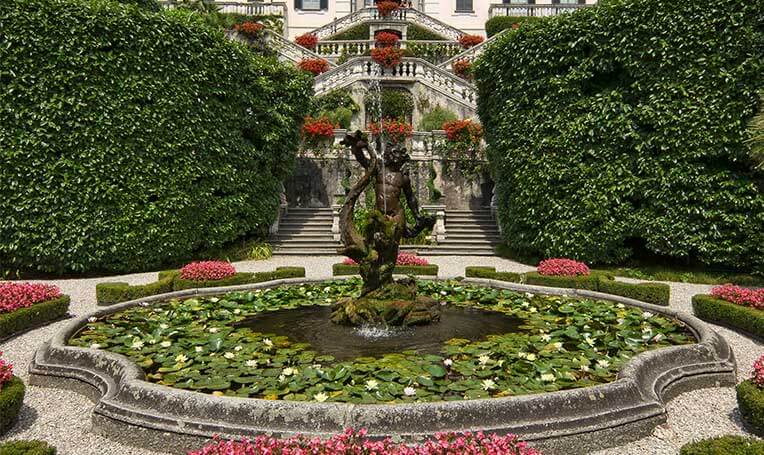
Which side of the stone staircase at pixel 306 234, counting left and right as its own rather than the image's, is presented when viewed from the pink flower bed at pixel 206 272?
front

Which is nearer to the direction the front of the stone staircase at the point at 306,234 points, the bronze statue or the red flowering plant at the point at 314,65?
the bronze statue

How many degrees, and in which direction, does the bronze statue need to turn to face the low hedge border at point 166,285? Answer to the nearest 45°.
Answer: approximately 135° to its right

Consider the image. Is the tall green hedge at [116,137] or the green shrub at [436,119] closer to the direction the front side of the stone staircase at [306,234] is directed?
the tall green hedge

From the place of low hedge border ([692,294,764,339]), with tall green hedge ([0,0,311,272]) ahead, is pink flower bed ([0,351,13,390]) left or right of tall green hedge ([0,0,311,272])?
left

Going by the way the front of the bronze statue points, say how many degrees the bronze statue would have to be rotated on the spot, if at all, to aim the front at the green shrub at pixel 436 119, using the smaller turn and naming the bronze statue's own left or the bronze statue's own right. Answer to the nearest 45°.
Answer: approximately 180°

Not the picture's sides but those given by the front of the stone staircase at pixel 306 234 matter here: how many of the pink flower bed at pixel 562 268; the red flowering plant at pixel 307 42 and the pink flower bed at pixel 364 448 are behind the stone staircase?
1

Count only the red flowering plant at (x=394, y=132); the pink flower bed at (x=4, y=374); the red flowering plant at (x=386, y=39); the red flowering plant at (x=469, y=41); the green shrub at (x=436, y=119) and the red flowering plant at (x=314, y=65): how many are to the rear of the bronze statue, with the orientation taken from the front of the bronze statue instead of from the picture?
5

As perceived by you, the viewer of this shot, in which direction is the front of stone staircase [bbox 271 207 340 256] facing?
facing the viewer

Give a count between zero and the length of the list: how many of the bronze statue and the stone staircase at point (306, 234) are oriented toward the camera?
2

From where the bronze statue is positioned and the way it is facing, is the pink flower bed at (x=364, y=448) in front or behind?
in front

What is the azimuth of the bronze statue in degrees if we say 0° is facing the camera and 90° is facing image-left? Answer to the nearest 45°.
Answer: approximately 0°

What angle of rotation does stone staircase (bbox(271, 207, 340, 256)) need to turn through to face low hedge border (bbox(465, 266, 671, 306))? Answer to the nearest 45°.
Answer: approximately 45° to its left

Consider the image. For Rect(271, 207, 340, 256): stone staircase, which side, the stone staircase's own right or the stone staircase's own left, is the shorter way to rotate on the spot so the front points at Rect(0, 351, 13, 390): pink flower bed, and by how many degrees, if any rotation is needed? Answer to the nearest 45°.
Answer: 0° — it already faces it
